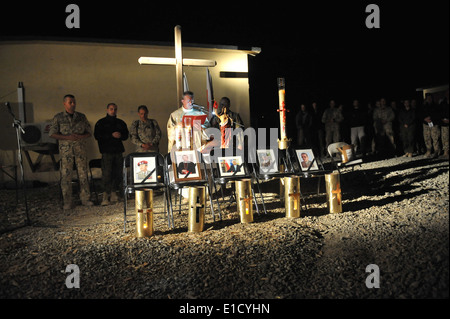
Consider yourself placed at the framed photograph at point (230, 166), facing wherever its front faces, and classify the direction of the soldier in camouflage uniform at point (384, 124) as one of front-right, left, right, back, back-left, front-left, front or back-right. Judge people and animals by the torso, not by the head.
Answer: back-left

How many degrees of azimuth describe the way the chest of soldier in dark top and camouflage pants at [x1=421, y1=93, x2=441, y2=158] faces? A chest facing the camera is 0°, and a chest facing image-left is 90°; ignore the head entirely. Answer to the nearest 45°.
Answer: approximately 45°

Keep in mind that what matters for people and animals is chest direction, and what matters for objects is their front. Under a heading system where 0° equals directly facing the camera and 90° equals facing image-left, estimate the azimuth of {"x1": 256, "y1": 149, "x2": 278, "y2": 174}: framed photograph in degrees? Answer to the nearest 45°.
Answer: approximately 0°

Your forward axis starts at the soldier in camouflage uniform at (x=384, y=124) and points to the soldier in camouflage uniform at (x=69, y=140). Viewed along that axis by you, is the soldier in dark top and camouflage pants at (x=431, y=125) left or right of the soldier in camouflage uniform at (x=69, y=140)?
left

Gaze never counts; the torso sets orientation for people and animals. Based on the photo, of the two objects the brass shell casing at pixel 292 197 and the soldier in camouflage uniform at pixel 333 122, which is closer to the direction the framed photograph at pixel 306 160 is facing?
the brass shell casing

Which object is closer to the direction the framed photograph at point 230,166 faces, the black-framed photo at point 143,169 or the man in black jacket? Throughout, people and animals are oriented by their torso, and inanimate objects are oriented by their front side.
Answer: the black-framed photo

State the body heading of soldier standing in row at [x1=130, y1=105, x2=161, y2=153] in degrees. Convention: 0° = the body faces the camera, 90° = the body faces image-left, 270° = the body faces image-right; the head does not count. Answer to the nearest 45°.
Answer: approximately 0°

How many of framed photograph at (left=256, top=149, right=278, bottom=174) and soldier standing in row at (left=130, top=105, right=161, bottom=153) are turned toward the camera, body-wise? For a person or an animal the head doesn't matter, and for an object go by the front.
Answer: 2
